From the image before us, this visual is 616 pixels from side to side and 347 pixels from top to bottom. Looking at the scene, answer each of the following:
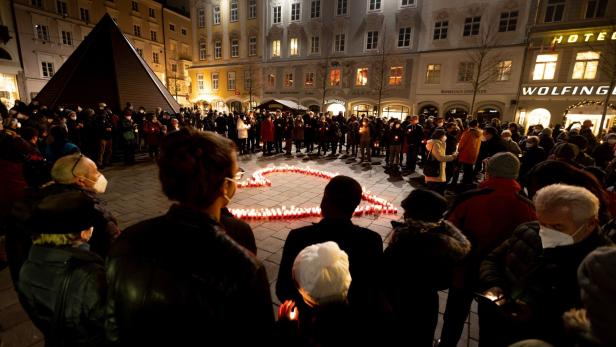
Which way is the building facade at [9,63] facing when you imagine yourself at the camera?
facing the viewer and to the right of the viewer

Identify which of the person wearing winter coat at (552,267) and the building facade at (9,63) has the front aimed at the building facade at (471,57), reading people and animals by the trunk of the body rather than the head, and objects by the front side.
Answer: the building facade at (9,63)

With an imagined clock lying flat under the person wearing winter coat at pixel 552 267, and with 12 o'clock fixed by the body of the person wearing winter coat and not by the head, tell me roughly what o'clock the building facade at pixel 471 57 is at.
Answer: The building facade is roughly at 4 o'clock from the person wearing winter coat.

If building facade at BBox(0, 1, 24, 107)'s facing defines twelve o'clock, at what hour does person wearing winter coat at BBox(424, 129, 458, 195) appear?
The person wearing winter coat is roughly at 1 o'clock from the building facade.

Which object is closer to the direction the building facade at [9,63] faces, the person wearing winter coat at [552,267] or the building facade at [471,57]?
the building facade

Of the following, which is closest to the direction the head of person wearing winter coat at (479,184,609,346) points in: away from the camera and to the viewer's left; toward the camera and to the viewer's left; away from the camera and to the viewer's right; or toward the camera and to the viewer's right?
toward the camera and to the viewer's left

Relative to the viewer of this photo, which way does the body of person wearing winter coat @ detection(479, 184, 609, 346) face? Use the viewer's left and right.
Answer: facing the viewer and to the left of the viewer

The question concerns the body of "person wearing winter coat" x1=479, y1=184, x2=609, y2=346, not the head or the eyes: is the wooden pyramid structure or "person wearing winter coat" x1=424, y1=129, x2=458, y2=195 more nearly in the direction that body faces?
the wooden pyramid structure

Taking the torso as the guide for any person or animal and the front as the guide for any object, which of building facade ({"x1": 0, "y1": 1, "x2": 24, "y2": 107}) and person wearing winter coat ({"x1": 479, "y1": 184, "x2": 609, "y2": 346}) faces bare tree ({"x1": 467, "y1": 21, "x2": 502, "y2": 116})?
the building facade
